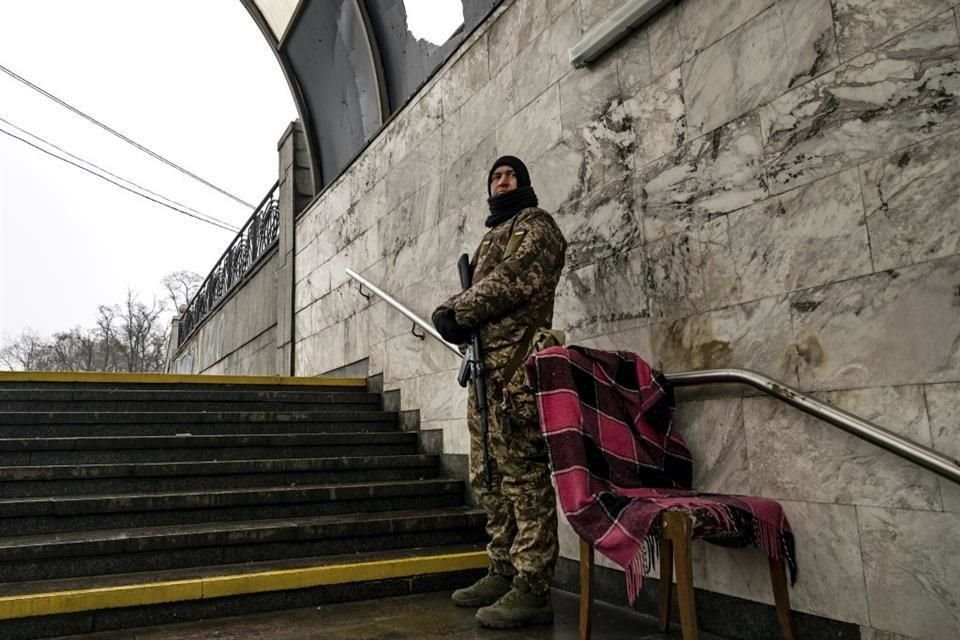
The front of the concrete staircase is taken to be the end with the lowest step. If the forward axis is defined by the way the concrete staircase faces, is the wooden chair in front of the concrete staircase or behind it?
in front

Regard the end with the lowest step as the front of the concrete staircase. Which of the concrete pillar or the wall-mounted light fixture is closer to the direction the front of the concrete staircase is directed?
the wall-mounted light fixture

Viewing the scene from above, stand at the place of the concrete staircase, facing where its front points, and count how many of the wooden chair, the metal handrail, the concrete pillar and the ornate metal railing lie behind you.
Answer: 2

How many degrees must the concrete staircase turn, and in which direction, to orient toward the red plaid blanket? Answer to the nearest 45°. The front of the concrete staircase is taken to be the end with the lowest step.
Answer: approximately 45° to its left

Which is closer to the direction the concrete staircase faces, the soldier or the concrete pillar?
the soldier

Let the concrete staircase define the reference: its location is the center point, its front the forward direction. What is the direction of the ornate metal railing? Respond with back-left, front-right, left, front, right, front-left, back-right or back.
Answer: back

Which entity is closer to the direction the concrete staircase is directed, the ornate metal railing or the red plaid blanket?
the red plaid blanket

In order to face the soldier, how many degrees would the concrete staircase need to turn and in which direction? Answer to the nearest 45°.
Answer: approximately 45° to its left

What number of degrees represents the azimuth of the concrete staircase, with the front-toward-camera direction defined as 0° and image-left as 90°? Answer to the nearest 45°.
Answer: approximately 0°

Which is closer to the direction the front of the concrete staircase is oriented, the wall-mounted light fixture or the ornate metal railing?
the wall-mounted light fixture

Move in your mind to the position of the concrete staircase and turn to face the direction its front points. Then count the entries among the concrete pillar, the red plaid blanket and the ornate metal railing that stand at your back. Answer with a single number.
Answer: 2

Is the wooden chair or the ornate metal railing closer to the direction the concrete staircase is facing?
the wooden chair

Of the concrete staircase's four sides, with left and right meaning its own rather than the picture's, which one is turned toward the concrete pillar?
back

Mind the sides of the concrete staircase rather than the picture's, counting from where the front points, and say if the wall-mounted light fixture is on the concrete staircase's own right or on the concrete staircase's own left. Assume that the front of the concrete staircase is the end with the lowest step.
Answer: on the concrete staircase's own left

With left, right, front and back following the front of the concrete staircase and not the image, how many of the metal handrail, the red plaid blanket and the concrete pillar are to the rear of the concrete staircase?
1
